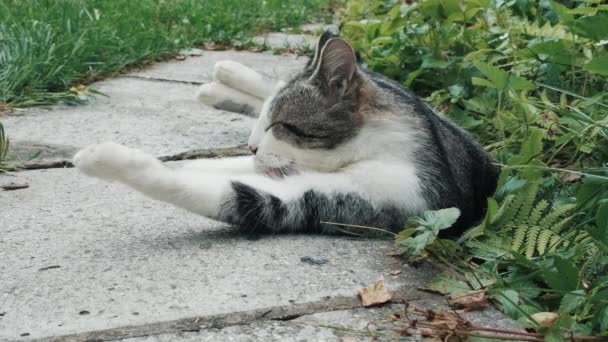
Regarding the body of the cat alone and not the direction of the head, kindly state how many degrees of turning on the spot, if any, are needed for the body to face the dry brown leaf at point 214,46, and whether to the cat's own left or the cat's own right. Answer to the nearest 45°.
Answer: approximately 90° to the cat's own right

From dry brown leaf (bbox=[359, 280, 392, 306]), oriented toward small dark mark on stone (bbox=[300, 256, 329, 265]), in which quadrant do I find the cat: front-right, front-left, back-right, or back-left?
front-right

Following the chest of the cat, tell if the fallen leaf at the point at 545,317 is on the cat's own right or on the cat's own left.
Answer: on the cat's own left

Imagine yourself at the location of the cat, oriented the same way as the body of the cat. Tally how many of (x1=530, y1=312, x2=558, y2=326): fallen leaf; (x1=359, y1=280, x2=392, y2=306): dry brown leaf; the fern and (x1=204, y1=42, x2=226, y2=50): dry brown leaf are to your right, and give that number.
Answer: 1

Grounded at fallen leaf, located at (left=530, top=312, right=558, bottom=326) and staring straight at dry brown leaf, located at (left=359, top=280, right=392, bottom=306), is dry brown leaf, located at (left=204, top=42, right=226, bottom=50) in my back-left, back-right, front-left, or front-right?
front-right

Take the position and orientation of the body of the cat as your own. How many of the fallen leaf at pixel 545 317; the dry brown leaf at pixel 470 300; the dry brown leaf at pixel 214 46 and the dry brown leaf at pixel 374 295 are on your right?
1

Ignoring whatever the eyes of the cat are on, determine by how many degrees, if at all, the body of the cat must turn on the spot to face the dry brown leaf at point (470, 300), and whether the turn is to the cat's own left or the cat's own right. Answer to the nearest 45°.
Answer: approximately 135° to the cat's own left

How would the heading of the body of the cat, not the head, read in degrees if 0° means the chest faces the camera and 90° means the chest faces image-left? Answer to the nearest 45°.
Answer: approximately 90°

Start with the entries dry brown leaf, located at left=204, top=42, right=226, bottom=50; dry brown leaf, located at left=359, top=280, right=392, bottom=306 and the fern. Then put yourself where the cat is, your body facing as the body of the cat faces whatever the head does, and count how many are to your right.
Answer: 1

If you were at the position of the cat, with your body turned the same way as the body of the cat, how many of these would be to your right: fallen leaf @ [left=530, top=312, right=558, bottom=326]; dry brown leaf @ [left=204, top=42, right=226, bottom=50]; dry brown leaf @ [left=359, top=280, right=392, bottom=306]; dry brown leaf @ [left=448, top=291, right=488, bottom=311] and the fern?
1

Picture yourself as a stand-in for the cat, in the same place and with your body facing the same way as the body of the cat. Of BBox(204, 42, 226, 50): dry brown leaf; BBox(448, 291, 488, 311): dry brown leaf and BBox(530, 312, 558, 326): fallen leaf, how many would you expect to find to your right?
1

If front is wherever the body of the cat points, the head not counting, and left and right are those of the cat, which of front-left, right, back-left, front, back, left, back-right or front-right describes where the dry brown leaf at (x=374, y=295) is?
left
